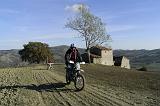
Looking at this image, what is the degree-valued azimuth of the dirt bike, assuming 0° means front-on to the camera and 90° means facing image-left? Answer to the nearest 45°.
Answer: approximately 315°
